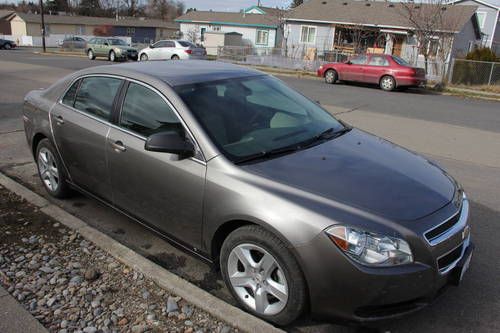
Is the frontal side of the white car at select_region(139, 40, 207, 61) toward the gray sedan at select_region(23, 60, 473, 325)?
no

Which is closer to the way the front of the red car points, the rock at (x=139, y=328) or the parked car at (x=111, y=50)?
the parked car

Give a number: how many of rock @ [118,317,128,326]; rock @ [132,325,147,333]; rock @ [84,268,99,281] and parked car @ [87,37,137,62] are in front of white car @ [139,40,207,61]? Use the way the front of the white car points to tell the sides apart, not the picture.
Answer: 1

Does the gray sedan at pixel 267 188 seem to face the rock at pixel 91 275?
no

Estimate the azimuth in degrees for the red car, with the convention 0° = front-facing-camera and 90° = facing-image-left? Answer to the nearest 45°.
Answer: approximately 135°

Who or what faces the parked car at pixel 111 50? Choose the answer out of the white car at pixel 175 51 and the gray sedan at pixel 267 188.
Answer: the white car

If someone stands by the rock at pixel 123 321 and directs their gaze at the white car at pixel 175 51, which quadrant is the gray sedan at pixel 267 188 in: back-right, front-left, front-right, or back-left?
front-right

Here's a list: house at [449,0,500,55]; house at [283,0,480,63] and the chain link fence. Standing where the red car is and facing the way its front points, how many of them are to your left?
0

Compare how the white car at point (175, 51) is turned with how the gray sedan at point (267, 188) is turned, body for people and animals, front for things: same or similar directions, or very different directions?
very different directions

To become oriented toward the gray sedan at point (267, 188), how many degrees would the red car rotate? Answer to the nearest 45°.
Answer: approximately 135° to its left

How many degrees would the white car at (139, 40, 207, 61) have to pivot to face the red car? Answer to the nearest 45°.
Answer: approximately 180°

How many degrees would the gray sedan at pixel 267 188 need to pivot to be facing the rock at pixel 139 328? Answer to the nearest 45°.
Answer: approximately 90° to its right

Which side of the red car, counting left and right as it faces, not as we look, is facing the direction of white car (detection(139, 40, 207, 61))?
front

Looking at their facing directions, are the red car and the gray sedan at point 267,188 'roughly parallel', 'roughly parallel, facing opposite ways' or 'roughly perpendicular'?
roughly parallel, facing opposite ways

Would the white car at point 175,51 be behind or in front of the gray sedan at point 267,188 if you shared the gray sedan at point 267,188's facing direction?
behind

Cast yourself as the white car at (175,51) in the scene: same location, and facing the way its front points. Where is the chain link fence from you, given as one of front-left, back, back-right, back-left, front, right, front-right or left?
back

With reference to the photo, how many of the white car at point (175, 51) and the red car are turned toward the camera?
0

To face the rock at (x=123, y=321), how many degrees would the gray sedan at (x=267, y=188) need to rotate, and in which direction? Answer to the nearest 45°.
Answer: approximately 90° to its right
